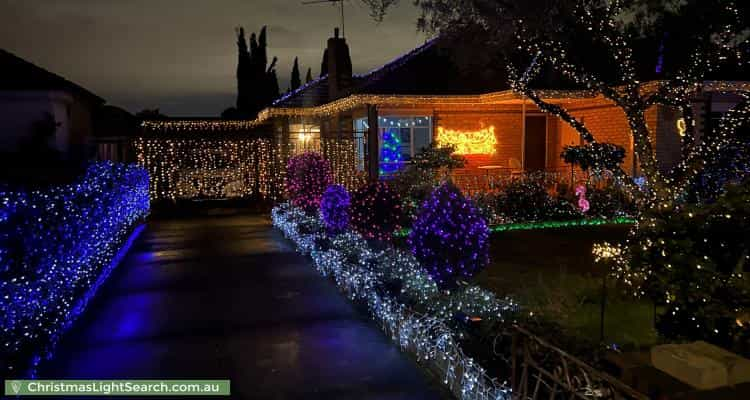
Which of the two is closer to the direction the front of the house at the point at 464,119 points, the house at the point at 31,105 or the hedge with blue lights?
the hedge with blue lights

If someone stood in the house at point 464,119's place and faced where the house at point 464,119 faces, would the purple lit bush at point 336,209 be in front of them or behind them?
in front

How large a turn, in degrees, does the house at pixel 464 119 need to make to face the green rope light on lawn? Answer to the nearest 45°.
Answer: approximately 45° to its left

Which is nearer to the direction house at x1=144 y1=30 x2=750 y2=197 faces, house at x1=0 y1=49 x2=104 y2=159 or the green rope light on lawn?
the green rope light on lawn

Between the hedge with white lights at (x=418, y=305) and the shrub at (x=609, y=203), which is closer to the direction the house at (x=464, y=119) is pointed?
the hedge with white lights

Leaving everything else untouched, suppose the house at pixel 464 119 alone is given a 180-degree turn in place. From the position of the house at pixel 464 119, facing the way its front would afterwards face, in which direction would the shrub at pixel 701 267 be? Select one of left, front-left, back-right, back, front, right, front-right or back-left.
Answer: back

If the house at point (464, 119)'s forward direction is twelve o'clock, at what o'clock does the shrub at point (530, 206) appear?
The shrub is roughly at 11 o'clock from the house.

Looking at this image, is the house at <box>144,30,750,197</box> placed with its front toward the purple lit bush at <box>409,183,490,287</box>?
yes

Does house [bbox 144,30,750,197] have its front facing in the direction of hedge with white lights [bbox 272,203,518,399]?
yes

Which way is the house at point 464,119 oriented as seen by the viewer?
toward the camera

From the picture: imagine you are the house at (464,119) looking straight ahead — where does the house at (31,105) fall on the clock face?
the house at (31,105) is roughly at 3 o'clock from the house at (464,119).
